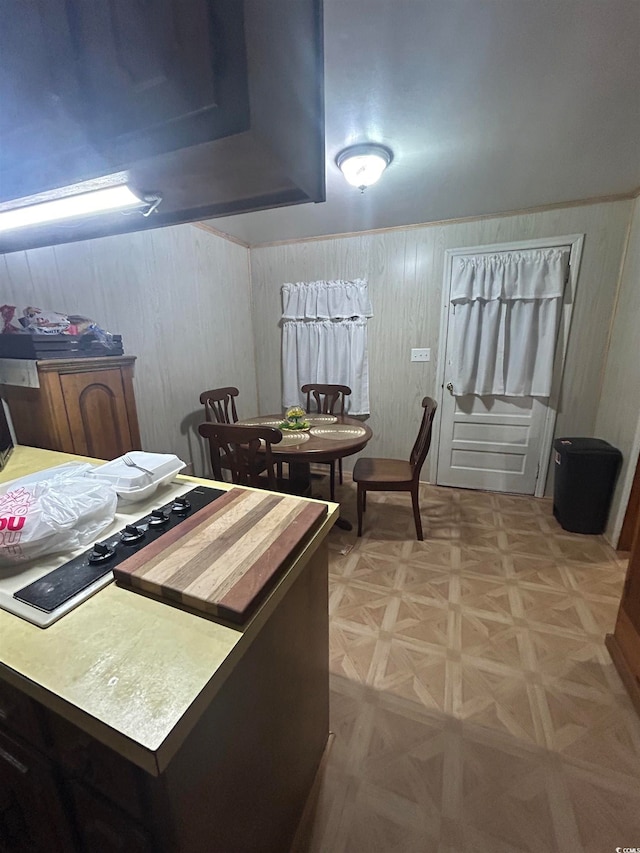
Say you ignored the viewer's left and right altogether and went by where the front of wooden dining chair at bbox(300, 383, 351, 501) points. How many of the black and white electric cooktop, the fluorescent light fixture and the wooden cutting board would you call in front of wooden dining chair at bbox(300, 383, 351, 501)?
3

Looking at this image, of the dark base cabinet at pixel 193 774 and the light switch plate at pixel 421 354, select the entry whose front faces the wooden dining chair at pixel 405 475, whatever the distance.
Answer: the light switch plate

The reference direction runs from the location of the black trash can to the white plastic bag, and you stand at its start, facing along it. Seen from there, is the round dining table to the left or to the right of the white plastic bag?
right

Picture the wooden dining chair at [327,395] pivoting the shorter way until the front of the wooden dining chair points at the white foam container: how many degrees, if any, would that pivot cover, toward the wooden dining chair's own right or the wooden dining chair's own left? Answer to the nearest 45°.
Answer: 0° — it already faces it

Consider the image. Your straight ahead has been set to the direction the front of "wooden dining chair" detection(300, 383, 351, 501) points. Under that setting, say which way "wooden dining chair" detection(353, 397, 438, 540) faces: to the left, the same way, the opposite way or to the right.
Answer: to the right

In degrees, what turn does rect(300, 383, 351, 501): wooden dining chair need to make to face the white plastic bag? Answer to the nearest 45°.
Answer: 0° — it already faces it

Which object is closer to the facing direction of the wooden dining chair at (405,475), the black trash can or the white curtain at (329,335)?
the white curtain

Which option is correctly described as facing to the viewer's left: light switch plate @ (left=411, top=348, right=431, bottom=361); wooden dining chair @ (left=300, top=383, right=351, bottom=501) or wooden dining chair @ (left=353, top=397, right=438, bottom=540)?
wooden dining chair @ (left=353, top=397, right=438, bottom=540)

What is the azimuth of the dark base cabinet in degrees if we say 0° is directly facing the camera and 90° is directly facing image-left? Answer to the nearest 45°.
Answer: approximately 45°

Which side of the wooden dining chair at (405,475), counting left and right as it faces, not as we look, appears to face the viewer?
left

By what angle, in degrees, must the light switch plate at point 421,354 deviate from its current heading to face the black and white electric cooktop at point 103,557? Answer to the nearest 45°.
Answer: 0° — it already faces it

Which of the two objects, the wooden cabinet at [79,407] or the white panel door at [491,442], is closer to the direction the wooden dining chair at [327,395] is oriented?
the wooden cabinet
